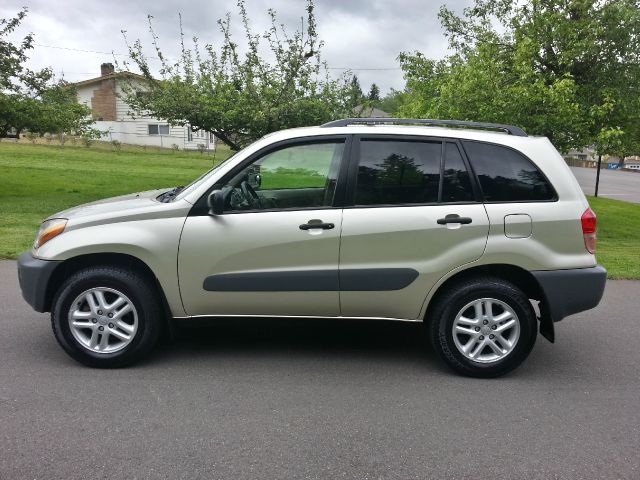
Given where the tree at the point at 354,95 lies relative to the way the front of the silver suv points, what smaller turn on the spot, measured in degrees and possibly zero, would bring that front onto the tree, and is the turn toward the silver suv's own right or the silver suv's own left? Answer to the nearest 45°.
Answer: approximately 90° to the silver suv's own right

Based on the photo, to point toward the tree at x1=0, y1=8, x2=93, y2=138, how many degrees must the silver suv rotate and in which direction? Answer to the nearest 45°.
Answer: approximately 45° to its right

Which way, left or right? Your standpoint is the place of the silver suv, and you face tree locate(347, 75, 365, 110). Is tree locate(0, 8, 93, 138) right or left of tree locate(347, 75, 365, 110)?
left

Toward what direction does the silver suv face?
to the viewer's left

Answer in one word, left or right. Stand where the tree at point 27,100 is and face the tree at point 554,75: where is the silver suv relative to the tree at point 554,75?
right

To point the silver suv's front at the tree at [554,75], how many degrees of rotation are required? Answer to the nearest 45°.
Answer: approximately 135° to its right
